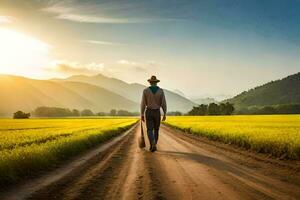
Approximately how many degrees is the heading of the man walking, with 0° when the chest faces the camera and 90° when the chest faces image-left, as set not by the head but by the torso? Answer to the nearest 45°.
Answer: approximately 180°
